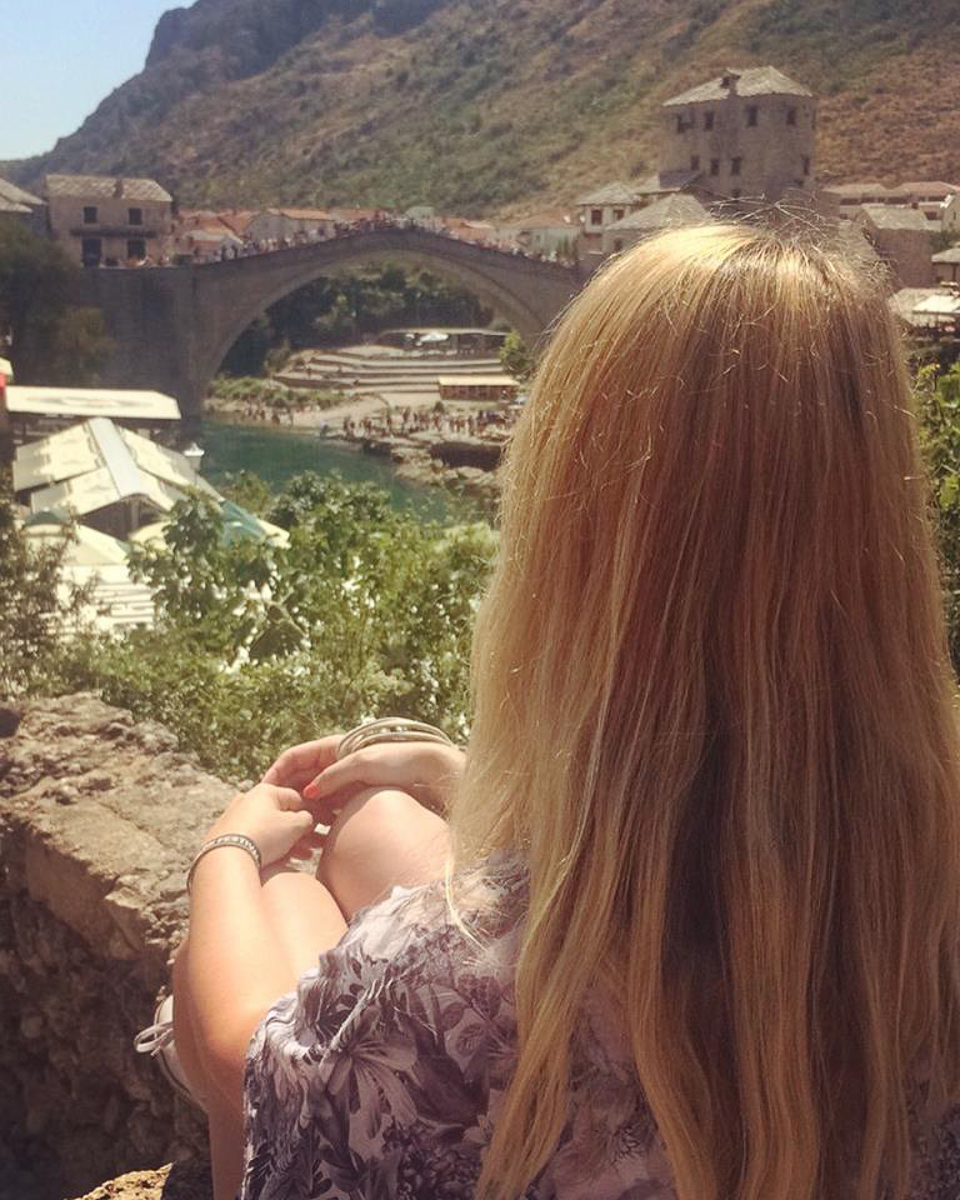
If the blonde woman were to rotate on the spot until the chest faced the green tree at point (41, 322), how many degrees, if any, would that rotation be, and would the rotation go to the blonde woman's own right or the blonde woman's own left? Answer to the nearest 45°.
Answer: approximately 45° to the blonde woman's own right

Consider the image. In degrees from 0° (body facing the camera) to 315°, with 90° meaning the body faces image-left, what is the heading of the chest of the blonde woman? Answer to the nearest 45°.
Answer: approximately 135°

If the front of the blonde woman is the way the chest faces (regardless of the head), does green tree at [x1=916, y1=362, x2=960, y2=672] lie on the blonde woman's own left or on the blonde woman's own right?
on the blonde woman's own right

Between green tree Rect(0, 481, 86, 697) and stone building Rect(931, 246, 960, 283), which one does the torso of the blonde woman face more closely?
the green tree

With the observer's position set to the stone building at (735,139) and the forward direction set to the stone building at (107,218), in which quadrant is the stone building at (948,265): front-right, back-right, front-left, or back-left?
back-left

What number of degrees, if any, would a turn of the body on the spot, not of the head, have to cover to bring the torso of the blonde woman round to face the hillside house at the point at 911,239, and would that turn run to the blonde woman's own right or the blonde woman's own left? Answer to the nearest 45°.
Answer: approximately 45° to the blonde woman's own right

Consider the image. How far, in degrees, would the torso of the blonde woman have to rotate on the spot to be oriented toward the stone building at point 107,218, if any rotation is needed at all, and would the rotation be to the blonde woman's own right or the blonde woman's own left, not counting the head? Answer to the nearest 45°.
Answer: approximately 45° to the blonde woman's own right

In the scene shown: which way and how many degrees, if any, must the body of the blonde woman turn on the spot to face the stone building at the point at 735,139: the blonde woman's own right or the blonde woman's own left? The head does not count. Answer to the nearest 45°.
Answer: approximately 45° to the blonde woman's own right

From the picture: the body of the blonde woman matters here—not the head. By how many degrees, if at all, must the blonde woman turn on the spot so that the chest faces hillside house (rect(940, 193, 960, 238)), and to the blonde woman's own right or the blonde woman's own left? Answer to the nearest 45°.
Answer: approximately 45° to the blonde woman's own right

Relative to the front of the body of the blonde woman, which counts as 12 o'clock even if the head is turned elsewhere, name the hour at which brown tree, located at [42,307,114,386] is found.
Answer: The brown tree is roughly at 1 o'clock from the blonde woman.

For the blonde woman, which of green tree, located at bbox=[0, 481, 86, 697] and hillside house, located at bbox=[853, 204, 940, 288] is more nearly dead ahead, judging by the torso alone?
the green tree

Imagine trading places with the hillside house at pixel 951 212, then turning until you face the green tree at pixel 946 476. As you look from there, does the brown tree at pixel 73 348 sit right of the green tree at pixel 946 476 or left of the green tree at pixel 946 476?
right
